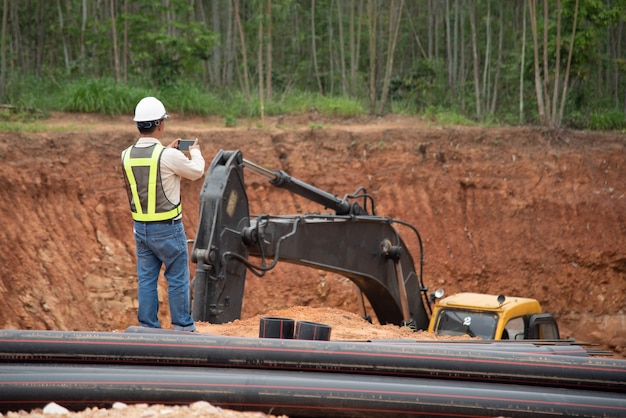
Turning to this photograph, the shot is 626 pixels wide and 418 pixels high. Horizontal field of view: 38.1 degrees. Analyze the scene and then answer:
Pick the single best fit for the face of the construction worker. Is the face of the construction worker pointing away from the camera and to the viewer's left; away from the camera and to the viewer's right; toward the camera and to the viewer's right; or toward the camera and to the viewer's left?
away from the camera and to the viewer's right

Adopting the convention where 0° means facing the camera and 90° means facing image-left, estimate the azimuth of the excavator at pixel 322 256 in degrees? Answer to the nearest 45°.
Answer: approximately 45°

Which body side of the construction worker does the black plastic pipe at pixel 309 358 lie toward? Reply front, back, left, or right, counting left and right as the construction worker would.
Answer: right

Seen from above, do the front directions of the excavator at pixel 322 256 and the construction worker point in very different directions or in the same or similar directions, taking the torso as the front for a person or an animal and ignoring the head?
very different directions

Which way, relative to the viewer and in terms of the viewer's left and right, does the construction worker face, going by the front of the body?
facing away from the viewer and to the right of the viewer

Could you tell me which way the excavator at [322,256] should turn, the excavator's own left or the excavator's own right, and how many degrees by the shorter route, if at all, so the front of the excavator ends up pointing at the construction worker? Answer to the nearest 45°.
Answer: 0° — it already faces them
